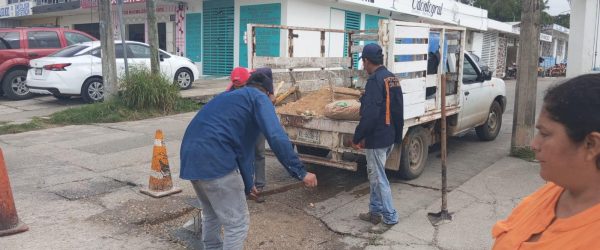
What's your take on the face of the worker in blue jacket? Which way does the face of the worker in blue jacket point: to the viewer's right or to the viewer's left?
to the viewer's left

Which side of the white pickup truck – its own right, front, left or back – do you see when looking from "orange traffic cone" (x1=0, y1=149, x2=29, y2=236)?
back

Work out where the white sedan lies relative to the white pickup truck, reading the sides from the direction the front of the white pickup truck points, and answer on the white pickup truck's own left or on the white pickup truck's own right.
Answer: on the white pickup truck's own left

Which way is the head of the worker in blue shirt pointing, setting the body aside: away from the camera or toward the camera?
away from the camera

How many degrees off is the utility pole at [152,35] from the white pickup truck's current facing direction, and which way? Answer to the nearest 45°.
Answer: approximately 90° to its left

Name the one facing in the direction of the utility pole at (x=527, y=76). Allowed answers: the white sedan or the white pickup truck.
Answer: the white pickup truck

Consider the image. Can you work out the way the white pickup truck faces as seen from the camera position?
facing away from the viewer and to the right of the viewer

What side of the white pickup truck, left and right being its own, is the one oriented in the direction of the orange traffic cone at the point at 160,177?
back

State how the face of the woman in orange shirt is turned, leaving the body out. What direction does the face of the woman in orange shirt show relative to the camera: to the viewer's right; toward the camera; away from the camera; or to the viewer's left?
to the viewer's left

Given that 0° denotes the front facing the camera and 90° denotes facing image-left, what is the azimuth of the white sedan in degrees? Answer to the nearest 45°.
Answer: approximately 225°

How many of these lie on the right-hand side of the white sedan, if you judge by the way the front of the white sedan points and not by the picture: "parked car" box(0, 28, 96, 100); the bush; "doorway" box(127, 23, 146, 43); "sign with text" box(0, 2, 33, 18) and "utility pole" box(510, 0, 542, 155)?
2

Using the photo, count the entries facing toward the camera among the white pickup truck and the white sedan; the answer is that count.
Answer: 0

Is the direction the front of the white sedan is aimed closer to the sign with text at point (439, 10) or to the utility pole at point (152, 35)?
the sign with text

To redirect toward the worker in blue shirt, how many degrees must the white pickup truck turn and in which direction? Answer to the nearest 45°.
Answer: approximately 135° to its right

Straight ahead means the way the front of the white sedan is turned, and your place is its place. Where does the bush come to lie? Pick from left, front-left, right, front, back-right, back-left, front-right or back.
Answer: right
